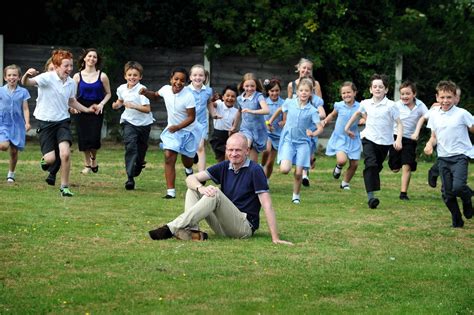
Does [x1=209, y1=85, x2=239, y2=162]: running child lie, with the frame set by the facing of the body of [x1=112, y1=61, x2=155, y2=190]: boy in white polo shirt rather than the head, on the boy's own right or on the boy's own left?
on the boy's own left

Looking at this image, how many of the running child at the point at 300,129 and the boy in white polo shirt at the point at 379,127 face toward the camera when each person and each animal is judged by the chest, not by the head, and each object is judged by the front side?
2

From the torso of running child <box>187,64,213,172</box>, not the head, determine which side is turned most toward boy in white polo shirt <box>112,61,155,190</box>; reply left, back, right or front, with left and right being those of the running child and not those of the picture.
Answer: right

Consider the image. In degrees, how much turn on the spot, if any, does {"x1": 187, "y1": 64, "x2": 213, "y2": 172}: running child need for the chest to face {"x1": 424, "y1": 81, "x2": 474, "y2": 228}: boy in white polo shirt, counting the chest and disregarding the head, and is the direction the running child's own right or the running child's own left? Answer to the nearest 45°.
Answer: approximately 45° to the running child's own left

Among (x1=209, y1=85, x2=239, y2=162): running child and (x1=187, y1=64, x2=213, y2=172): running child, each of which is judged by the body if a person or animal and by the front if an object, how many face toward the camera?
2
